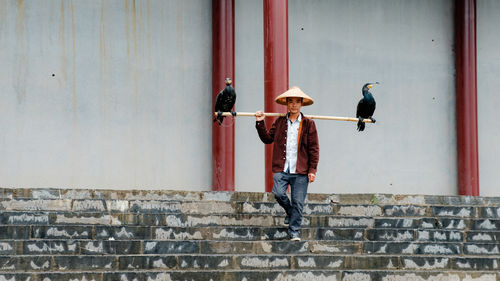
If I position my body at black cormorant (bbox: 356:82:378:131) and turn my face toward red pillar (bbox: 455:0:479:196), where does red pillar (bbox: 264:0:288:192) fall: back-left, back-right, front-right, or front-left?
front-left

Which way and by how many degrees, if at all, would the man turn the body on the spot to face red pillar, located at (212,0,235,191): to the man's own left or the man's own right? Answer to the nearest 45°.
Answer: approximately 180°

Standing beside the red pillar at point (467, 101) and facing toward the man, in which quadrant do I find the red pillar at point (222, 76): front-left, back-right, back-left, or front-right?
front-right

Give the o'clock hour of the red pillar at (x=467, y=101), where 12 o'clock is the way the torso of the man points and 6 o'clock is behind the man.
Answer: The red pillar is roughly at 7 o'clock from the man.

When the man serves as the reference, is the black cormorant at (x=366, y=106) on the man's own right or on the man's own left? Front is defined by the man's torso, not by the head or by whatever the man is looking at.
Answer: on the man's own left

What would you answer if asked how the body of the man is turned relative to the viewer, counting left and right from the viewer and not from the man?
facing the viewer

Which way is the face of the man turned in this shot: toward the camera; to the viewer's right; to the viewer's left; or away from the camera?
toward the camera
